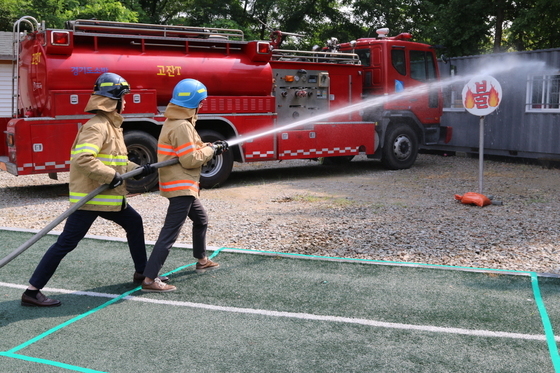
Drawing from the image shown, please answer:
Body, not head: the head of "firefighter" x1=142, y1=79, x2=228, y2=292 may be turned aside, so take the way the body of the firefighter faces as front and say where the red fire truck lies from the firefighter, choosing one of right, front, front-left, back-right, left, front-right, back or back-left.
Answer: left

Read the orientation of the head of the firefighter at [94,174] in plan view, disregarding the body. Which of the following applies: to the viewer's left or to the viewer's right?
to the viewer's right

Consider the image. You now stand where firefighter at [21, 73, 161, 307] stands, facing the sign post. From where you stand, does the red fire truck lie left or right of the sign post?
left

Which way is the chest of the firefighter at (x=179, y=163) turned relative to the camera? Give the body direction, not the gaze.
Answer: to the viewer's right

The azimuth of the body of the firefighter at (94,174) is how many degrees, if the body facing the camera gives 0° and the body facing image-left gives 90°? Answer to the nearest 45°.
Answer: approximately 270°

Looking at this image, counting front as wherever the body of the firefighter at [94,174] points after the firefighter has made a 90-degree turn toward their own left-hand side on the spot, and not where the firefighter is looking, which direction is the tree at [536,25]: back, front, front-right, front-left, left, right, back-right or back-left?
front-right

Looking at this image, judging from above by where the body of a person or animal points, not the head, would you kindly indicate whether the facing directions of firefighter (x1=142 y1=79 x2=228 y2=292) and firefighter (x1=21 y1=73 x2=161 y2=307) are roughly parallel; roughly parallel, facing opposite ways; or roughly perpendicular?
roughly parallel

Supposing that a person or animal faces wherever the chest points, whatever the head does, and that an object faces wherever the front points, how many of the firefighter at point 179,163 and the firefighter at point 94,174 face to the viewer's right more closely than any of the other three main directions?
2

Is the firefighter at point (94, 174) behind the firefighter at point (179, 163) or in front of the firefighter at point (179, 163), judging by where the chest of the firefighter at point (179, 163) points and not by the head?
behind
